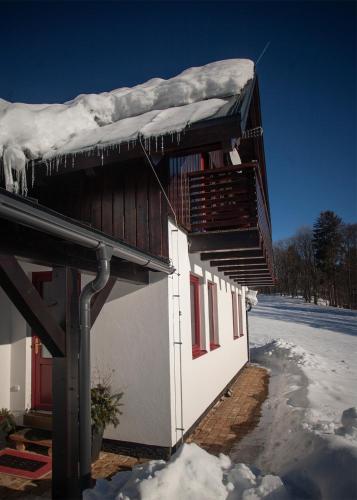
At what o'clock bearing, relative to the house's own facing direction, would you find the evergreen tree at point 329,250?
The evergreen tree is roughly at 7 o'clock from the house.

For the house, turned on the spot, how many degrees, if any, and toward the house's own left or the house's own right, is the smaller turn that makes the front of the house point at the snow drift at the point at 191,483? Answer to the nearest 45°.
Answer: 0° — it already faces it
